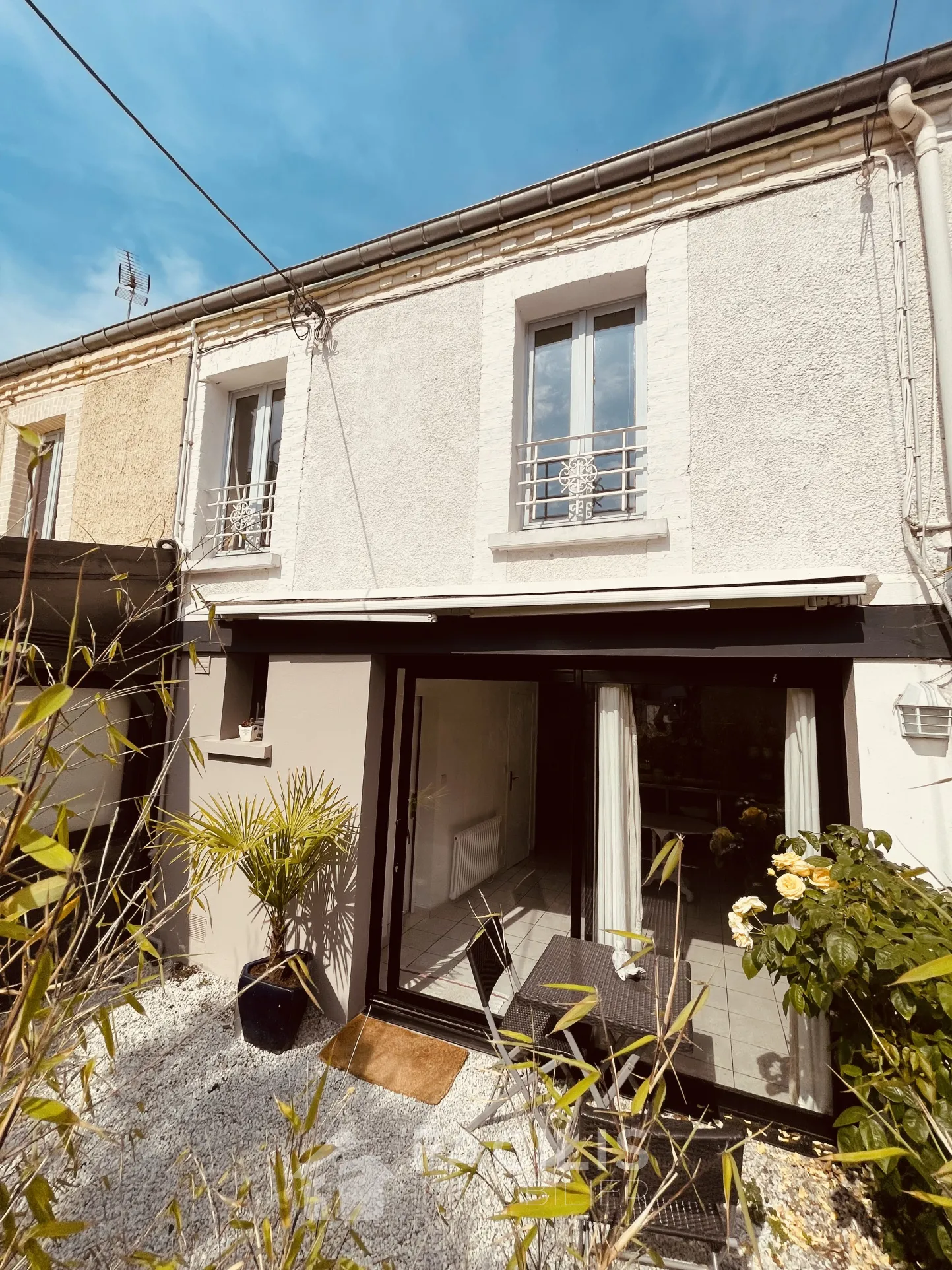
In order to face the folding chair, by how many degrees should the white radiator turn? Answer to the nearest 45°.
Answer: approximately 45° to its right

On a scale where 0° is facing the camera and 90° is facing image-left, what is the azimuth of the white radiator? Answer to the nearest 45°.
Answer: approximately 315°

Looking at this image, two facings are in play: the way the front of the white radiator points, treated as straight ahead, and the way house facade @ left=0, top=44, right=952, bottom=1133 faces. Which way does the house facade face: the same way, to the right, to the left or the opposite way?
to the right

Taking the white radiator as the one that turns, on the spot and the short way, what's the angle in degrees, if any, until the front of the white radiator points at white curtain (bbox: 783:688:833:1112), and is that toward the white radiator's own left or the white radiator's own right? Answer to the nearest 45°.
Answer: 0° — it already faces it

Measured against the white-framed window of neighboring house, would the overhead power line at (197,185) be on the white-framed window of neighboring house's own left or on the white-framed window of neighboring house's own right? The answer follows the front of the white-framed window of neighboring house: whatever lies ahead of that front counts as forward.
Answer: on the white-framed window of neighboring house's own left

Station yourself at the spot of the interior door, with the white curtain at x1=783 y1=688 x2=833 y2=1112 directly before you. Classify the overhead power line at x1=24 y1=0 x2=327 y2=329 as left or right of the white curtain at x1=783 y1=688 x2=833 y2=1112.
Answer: right

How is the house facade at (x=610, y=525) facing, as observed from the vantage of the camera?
facing the viewer and to the left of the viewer

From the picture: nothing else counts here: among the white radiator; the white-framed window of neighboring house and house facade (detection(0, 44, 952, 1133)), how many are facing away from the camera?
0

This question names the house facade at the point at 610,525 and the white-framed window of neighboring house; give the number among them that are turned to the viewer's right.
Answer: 0

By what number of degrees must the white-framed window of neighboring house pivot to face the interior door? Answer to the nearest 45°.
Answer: approximately 90° to its left
